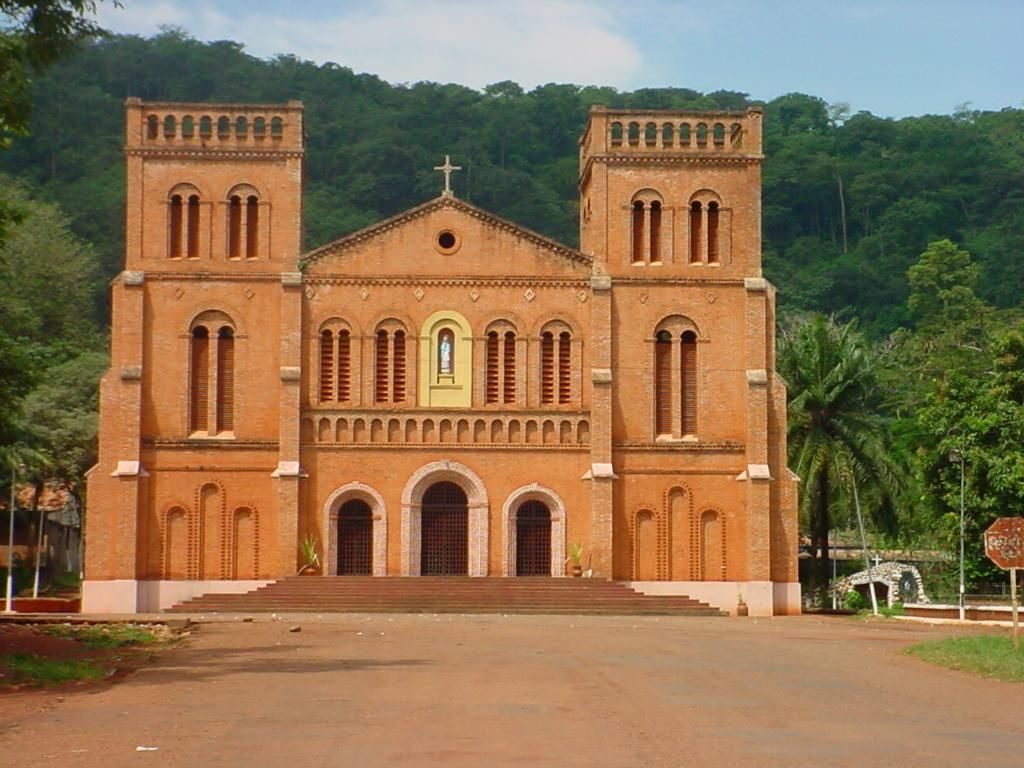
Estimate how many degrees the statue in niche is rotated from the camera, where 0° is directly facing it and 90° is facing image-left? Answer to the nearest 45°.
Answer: approximately 0°

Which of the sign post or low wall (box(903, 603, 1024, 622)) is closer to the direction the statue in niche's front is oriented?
the sign post

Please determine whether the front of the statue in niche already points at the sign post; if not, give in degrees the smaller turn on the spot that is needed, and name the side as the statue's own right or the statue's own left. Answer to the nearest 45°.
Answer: approximately 45° to the statue's own left

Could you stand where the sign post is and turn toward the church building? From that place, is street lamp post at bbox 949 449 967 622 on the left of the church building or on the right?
right

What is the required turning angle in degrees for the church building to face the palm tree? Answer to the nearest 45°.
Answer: approximately 90° to its left

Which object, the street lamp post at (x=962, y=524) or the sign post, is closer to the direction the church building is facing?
the sign post

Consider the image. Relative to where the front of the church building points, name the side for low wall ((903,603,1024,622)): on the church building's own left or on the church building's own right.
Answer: on the church building's own left

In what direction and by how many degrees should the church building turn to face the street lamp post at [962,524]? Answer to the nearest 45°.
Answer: approximately 90° to its left
